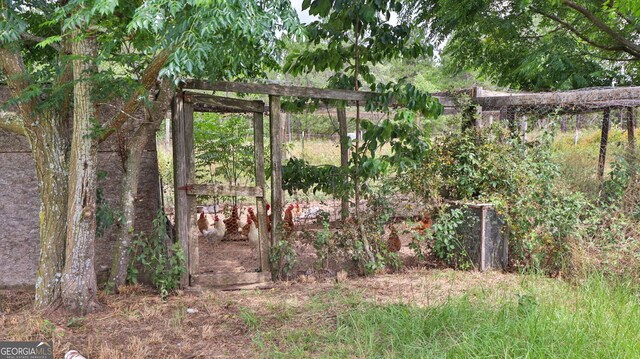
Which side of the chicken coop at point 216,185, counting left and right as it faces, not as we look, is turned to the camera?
front

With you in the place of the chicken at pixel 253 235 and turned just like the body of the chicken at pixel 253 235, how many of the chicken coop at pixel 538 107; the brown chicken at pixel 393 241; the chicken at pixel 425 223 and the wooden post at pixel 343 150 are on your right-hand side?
0

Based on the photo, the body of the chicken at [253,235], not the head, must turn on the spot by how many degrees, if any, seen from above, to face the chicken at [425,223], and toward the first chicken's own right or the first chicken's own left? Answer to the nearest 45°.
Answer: approximately 90° to the first chicken's own left

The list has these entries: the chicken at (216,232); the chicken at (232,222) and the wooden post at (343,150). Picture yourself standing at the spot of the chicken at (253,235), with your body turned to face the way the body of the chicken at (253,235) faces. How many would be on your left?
1

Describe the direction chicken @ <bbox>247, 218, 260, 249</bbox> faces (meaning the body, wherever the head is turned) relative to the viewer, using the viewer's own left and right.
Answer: facing the viewer and to the left of the viewer

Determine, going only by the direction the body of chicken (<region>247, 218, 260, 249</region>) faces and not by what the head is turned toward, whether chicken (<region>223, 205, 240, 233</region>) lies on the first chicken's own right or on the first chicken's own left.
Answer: on the first chicken's own right

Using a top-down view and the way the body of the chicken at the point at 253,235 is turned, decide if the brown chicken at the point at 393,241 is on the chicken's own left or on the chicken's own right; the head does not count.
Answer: on the chicken's own left

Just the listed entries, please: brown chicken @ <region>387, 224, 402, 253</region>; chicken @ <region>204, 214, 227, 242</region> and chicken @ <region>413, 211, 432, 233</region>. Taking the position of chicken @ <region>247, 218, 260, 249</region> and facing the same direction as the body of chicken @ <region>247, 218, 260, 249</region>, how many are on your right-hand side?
1

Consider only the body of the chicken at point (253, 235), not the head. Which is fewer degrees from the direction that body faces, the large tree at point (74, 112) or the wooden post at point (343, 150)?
the large tree

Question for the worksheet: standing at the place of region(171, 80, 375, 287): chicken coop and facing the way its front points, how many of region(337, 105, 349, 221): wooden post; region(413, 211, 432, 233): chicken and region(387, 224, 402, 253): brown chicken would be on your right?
0
